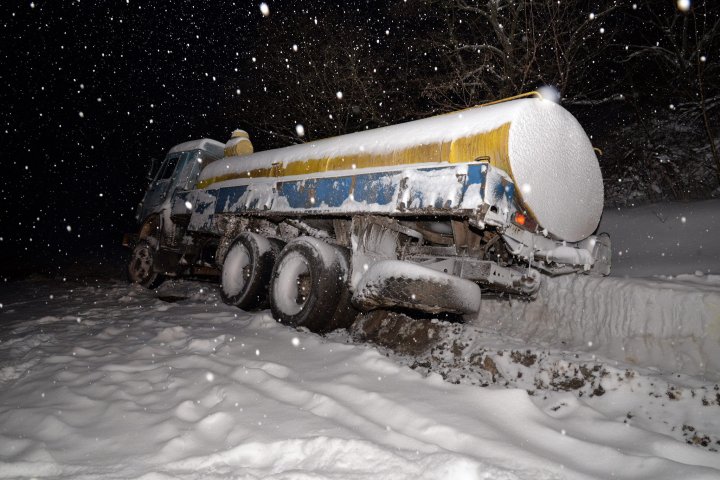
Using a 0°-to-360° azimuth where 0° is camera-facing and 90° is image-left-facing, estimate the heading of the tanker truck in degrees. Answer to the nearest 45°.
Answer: approximately 135°
